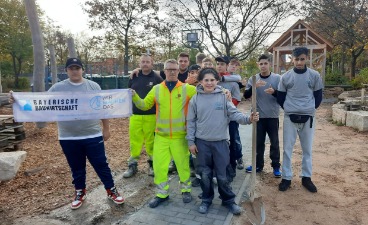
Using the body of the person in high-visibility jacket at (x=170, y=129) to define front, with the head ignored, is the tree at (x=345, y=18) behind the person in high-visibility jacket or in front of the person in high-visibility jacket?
behind

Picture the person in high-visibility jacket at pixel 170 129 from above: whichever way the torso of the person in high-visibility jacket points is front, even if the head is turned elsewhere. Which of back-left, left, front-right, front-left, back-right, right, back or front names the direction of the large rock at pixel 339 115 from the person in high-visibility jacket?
back-left

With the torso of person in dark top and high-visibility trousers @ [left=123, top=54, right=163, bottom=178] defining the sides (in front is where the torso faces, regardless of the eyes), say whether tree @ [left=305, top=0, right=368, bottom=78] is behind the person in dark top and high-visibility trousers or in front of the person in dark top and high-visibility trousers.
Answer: behind

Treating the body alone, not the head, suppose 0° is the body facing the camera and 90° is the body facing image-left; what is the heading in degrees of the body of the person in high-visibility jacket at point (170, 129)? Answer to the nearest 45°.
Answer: approximately 0°

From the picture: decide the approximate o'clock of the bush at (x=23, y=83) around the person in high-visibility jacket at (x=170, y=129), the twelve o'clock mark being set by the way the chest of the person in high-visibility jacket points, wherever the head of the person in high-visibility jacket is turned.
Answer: The bush is roughly at 5 o'clock from the person in high-visibility jacket.

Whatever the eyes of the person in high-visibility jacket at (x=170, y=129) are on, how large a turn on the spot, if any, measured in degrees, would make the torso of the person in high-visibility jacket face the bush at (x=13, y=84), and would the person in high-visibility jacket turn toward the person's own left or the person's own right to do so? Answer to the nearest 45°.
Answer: approximately 135° to the person's own right

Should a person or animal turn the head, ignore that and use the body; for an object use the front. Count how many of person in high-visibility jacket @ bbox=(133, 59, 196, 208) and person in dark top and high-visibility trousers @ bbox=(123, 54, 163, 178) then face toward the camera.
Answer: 2

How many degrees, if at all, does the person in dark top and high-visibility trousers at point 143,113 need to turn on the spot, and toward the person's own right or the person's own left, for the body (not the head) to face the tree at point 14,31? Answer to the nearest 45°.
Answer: approximately 135° to the person's own right

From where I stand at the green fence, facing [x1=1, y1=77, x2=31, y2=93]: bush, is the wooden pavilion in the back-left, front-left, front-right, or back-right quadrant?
back-right
